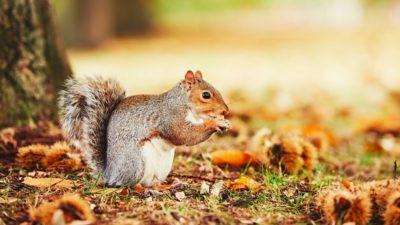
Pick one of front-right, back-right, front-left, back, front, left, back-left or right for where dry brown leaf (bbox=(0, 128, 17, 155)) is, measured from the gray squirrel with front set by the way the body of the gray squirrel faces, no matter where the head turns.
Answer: back-left

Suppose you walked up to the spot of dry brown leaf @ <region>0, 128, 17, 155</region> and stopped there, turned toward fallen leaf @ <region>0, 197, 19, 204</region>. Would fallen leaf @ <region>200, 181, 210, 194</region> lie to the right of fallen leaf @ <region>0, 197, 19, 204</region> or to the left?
left

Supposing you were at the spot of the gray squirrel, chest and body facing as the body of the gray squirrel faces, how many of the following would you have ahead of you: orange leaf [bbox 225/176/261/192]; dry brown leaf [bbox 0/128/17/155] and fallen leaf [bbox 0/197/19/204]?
1

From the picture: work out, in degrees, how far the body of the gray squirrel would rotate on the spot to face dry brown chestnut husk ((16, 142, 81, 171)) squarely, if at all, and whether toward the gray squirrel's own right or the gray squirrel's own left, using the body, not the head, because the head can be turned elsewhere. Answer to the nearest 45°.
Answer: approximately 135° to the gray squirrel's own left

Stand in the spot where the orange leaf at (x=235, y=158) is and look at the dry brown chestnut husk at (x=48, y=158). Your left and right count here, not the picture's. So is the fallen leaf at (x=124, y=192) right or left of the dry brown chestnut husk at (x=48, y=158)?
left

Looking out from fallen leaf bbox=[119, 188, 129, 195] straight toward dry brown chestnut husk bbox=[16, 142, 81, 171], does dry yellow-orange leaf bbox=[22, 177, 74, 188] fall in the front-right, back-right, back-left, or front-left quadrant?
front-left

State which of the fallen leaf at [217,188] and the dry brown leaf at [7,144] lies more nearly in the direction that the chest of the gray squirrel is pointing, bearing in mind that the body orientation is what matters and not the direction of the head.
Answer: the fallen leaf

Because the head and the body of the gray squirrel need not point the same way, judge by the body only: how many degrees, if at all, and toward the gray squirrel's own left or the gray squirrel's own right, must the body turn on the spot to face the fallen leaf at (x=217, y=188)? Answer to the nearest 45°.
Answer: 0° — it already faces it

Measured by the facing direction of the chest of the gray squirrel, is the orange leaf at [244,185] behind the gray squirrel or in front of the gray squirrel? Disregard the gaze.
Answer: in front

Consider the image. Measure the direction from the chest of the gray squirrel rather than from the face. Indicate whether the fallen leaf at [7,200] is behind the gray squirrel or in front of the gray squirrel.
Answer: behind

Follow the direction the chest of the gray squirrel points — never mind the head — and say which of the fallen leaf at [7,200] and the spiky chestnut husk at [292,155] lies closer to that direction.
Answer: the spiky chestnut husk

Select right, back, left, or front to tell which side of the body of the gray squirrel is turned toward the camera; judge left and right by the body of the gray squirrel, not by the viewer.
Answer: right

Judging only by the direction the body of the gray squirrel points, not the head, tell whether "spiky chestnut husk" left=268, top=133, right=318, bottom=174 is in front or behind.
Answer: in front
